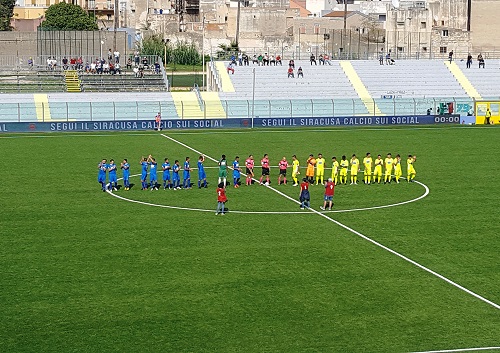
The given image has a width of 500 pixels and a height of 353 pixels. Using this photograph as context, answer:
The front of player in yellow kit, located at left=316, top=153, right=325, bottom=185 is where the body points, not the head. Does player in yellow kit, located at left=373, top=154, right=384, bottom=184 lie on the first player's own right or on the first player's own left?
on the first player's own left

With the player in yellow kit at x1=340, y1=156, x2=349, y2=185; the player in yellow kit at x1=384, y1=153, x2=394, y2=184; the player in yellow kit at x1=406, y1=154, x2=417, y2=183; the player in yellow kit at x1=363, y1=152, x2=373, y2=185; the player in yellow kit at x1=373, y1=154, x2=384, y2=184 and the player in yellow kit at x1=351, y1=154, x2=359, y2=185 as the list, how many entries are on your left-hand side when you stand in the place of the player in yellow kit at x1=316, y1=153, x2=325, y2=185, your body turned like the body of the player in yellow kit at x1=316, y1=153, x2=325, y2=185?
6

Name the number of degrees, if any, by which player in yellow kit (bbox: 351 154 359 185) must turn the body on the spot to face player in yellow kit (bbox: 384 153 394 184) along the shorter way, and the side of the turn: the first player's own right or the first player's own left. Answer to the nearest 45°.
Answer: approximately 135° to the first player's own left

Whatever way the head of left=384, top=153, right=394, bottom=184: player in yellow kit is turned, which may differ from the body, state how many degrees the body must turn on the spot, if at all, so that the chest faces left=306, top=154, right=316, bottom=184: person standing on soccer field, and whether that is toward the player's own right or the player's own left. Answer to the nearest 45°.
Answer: approximately 45° to the player's own right

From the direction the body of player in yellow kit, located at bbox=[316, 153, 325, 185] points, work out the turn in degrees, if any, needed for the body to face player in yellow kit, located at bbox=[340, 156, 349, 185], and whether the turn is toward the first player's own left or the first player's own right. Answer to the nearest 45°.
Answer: approximately 90° to the first player's own left

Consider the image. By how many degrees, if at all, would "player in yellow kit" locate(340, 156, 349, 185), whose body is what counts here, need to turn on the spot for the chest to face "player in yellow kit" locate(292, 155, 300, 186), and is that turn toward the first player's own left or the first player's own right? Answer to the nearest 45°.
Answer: approximately 90° to the first player's own right

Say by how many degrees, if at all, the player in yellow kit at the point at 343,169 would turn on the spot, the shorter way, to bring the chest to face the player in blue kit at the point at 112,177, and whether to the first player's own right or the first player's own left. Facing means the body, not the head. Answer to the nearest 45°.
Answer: approximately 90° to the first player's own right

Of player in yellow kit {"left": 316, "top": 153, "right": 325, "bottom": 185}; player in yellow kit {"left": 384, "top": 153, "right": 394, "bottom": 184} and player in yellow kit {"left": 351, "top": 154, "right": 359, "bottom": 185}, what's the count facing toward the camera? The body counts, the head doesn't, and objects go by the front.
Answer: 3

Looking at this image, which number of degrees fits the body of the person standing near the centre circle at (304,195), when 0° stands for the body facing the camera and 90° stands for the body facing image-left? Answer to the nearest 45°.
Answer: approximately 180°
